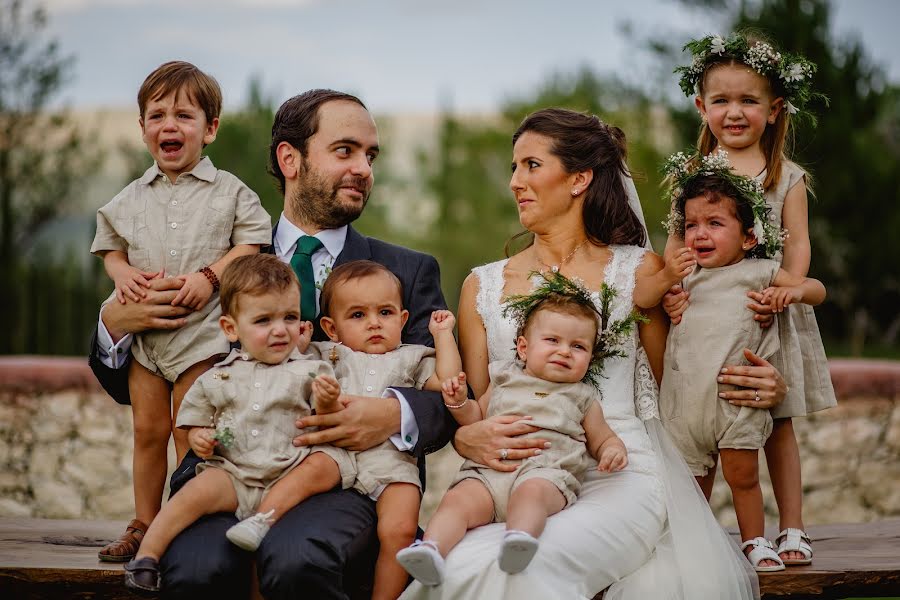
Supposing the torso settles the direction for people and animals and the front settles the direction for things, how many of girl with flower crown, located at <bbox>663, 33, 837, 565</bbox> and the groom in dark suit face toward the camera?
2

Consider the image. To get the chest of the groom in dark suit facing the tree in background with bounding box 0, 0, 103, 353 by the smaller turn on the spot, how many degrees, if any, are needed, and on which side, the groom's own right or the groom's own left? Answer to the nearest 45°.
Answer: approximately 180°

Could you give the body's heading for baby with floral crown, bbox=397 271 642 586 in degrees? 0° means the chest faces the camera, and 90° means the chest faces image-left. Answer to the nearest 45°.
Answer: approximately 0°

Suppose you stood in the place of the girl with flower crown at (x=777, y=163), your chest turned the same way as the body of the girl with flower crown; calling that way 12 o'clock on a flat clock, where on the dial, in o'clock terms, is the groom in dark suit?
The groom in dark suit is roughly at 2 o'clock from the girl with flower crown.

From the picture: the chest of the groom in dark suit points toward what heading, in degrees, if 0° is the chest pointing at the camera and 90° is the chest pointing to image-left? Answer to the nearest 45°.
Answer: approximately 0°

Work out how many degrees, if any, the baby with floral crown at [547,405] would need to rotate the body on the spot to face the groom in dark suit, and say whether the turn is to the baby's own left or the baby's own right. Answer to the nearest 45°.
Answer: approximately 90° to the baby's own right
